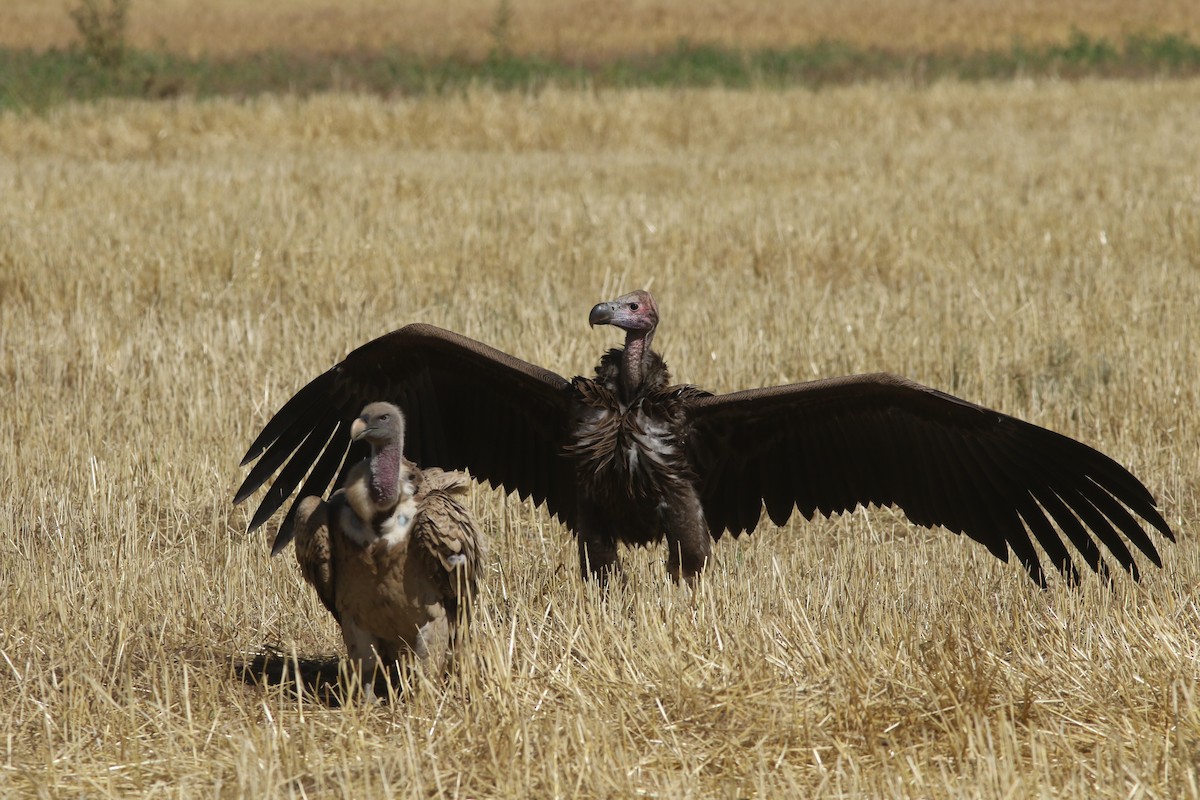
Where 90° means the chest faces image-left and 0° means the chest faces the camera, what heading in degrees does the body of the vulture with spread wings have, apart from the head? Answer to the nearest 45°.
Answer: approximately 0°

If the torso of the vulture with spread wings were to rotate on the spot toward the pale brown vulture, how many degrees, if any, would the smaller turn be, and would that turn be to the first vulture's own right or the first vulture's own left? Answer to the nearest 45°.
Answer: approximately 45° to the first vulture's own right
